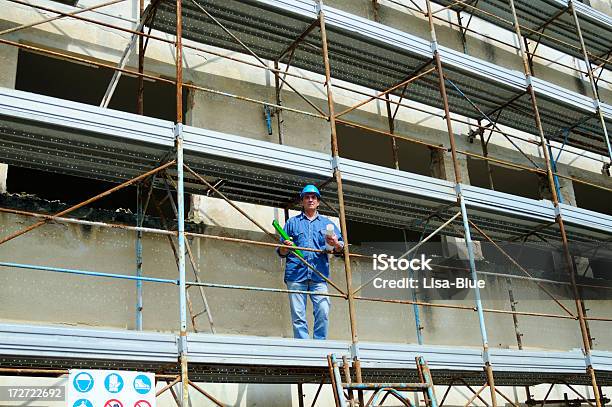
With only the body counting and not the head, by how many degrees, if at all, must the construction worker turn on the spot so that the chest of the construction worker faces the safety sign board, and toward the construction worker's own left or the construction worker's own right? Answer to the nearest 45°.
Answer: approximately 45° to the construction worker's own right

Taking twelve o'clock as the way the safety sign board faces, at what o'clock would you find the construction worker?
The construction worker is roughly at 8 o'clock from the safety sign board.

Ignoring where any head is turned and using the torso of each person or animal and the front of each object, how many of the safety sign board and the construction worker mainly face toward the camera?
2

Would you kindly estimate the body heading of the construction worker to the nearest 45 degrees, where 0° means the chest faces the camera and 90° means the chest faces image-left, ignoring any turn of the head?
approximately 0°

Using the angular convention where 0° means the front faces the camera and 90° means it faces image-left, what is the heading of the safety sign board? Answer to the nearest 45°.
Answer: approximately 0°
